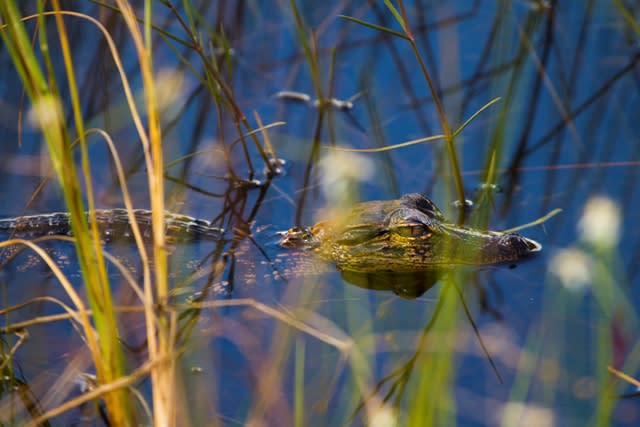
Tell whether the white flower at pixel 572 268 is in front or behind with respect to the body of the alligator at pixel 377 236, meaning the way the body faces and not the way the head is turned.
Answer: in front

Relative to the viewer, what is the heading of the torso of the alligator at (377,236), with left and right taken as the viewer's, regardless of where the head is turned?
facing to the right of the viewer

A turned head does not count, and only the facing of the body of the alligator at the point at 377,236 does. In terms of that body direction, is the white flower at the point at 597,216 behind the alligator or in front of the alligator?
in front
